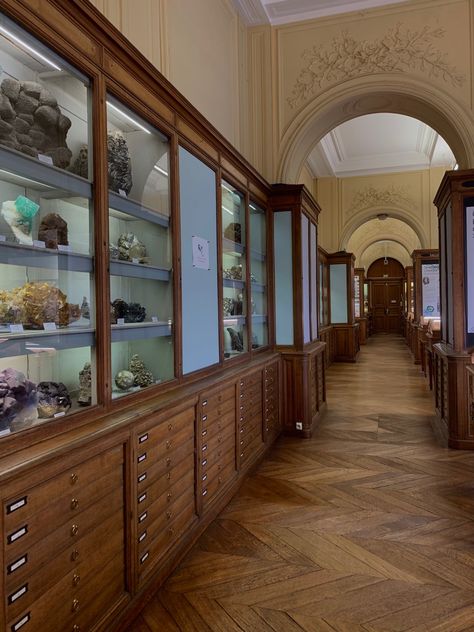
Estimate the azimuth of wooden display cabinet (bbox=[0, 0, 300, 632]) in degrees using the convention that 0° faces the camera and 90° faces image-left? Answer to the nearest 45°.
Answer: approximately 315°

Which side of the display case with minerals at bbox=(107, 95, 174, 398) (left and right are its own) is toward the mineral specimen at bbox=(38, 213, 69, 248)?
right

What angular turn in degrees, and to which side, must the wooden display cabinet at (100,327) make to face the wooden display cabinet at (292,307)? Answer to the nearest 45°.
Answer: approximately 90° to its left

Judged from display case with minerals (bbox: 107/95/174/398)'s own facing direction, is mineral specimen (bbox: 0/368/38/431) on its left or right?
on its right

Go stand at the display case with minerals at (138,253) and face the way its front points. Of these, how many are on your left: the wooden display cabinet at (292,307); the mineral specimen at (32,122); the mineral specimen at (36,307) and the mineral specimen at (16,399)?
1

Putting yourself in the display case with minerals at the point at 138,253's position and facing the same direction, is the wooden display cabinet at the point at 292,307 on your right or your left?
on your left

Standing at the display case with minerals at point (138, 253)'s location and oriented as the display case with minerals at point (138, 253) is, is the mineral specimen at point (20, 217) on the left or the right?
on its right

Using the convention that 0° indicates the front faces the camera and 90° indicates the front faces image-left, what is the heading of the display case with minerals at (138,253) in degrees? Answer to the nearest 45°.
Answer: approximately 315°
